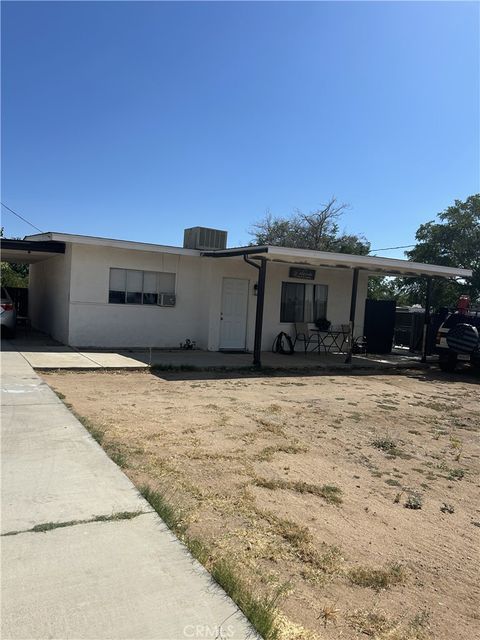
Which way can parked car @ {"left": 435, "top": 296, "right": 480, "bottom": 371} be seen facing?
away from the camera

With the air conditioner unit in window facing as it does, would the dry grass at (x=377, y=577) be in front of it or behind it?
in front

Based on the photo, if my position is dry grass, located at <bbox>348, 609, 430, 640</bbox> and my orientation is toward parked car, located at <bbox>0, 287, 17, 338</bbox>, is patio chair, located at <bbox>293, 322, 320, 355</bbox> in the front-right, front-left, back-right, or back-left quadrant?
front-right

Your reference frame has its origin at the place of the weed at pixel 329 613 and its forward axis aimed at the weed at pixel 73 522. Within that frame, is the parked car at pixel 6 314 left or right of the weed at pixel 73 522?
right

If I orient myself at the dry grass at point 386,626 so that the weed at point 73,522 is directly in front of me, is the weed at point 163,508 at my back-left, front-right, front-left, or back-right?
front-right

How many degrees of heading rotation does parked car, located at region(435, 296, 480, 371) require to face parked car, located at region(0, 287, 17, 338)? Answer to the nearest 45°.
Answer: approximately 135° to its left

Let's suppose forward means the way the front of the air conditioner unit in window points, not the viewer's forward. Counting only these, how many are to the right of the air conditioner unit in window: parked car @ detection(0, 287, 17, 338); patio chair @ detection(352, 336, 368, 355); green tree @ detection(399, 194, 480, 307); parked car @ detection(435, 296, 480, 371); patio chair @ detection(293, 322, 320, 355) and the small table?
1

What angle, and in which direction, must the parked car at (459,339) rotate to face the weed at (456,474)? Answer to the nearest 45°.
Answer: approximately 180°

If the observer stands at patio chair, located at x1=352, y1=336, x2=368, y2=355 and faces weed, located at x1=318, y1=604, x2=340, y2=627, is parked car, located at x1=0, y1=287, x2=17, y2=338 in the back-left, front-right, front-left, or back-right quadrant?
front-right

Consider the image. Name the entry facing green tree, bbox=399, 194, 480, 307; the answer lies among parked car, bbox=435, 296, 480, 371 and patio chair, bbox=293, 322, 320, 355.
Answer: the parked car

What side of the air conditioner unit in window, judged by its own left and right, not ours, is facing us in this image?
front

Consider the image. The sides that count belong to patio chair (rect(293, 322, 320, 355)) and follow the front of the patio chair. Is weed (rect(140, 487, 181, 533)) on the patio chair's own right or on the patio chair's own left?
on the patio chair's own right

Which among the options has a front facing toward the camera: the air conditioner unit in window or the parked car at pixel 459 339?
the air conditioner unit in window

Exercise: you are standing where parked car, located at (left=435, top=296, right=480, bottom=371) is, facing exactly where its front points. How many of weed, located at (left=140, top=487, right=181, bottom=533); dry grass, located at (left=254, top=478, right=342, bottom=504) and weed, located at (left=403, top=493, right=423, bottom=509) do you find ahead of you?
0

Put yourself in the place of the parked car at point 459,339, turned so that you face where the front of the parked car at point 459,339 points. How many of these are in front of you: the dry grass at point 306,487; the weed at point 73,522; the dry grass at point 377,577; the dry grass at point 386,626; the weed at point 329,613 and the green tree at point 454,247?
1

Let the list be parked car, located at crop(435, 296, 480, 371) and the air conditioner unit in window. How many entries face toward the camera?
1

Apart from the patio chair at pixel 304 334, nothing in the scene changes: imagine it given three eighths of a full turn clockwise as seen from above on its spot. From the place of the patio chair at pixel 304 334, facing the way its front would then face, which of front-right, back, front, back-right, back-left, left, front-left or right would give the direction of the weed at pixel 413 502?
left

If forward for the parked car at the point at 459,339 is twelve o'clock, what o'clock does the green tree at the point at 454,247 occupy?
The green tree is roughly at 12 o'clock from the parked car.

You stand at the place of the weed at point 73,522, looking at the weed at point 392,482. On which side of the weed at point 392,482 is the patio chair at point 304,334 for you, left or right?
left
